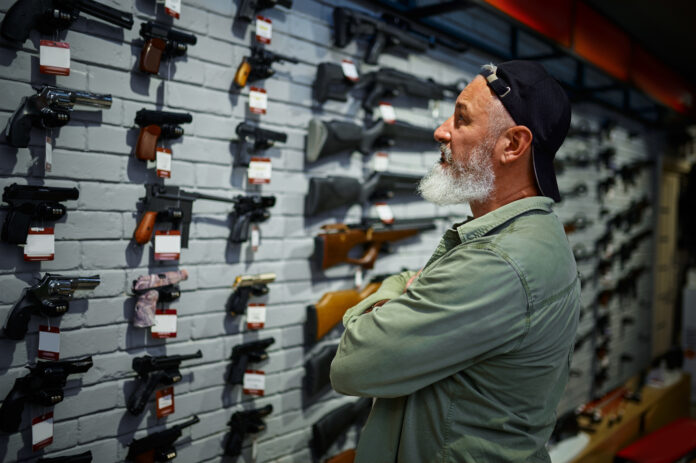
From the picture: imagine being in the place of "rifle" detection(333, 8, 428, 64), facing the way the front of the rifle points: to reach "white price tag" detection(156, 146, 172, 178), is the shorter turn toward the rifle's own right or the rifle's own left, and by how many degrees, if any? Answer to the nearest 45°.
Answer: approximately 180°

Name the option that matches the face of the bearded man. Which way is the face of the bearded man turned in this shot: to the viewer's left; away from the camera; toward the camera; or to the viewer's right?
to the viewer's left

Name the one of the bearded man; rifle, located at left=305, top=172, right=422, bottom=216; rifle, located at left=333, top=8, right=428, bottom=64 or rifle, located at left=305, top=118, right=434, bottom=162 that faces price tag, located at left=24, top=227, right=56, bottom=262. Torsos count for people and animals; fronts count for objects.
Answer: the bearded man

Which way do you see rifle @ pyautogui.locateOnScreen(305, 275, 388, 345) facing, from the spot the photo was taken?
facing away from the viewer and to the right of the viewer

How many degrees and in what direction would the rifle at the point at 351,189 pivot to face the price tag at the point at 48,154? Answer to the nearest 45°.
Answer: approximately 180°

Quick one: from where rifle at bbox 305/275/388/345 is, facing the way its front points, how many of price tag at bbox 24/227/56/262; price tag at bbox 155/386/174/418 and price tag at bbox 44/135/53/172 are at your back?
3

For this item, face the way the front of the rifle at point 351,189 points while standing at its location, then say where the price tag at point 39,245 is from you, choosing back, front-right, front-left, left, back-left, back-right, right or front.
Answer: back

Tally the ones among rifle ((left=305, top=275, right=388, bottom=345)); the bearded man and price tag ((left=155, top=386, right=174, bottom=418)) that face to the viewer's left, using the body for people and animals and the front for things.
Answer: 1

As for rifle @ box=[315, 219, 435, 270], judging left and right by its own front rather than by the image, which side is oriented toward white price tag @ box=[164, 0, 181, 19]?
back

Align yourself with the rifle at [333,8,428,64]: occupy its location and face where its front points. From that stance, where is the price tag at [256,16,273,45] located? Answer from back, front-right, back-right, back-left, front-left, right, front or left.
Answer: back
